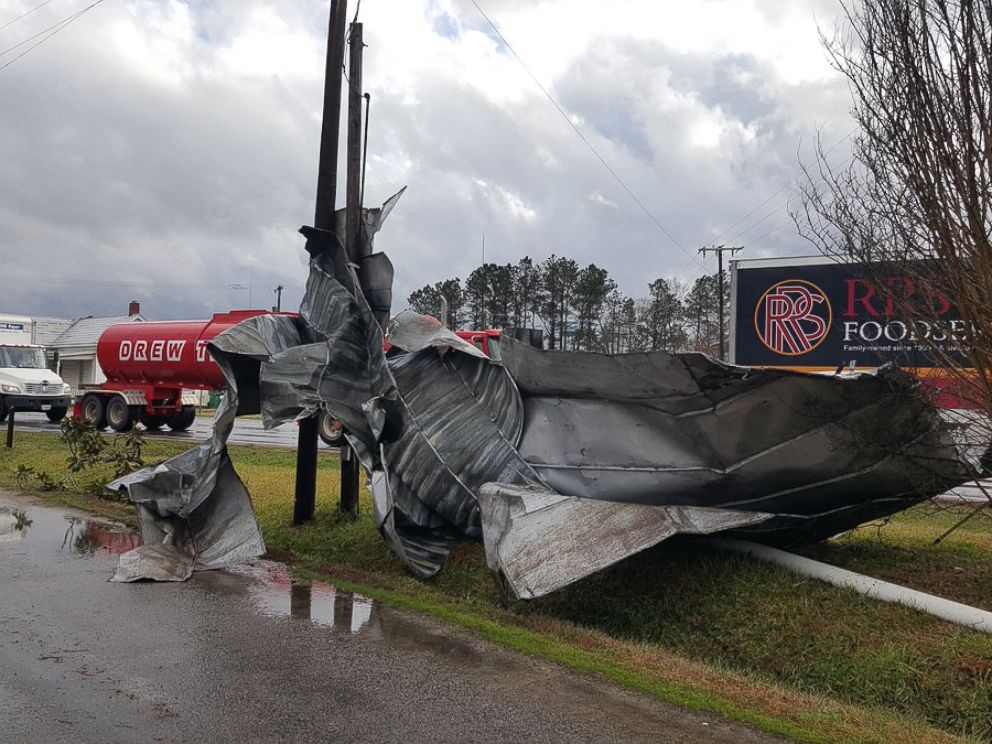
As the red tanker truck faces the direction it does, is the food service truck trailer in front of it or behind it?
in front

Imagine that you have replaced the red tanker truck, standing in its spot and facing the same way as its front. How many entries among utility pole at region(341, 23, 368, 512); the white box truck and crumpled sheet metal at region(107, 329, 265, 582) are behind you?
1

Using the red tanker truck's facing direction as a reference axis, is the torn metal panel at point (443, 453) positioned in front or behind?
in front

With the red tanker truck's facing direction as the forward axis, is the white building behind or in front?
behind

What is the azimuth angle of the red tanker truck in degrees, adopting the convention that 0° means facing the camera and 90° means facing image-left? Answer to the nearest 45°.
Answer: approximately 315°

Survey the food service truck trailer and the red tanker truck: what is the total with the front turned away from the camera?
0
